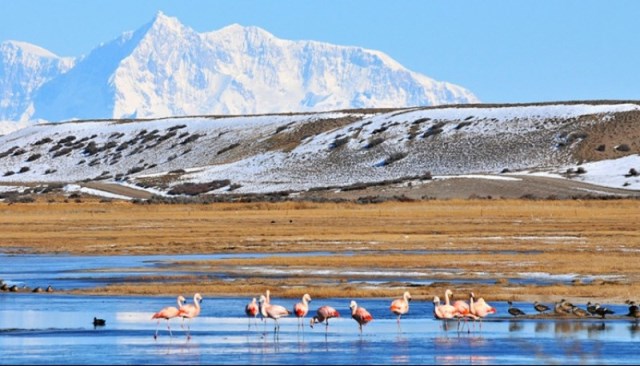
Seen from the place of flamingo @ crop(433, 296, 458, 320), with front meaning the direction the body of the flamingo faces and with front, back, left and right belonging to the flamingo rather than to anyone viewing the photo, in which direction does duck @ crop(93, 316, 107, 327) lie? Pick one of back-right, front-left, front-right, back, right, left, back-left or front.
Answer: front

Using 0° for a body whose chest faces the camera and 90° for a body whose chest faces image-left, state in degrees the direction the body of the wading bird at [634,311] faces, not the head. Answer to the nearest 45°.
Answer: approximately 90°

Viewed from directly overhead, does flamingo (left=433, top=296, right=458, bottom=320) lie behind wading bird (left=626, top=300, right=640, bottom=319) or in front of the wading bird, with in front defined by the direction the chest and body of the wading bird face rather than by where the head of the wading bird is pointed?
in front

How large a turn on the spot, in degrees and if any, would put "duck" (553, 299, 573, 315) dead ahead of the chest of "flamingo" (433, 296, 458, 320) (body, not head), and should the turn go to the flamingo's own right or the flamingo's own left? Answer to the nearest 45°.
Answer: approximately 135° to the flamingo's own right

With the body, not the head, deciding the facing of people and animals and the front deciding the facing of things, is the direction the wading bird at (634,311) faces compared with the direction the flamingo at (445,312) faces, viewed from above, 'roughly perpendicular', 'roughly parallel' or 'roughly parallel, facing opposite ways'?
roughly parallel

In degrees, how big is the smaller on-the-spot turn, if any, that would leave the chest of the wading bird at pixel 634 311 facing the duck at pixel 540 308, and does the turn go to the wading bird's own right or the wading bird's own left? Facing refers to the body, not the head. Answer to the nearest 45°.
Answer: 0° — it already faces it

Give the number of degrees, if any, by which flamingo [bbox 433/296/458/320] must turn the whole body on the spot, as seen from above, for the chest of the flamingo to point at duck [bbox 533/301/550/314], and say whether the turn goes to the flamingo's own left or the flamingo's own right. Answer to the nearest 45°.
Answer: approximately 135° to the flamingo's own right

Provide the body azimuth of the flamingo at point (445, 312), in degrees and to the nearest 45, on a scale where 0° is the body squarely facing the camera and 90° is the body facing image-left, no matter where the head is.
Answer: approximately 90°

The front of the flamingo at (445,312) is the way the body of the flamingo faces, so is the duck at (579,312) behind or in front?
behind

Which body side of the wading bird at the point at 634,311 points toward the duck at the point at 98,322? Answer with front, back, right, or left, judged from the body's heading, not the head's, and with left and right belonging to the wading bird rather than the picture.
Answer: front

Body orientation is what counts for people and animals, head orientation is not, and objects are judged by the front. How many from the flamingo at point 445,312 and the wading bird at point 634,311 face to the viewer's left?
2

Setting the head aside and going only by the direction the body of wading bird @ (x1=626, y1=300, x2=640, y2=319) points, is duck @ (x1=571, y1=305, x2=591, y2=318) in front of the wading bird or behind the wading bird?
in front

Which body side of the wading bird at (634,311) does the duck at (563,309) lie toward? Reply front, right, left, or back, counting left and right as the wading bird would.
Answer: front
